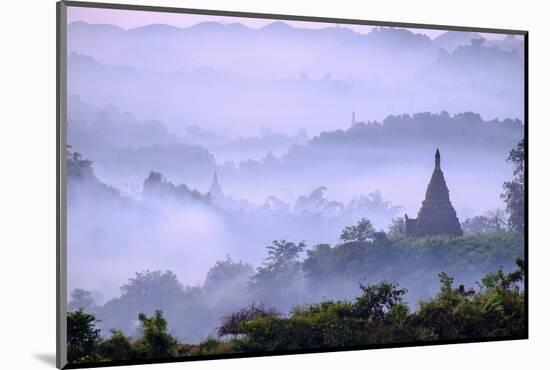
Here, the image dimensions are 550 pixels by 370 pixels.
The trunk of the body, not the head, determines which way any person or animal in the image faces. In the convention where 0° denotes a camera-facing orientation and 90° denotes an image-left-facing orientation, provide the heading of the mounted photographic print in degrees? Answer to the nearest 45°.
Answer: approximately 315°
